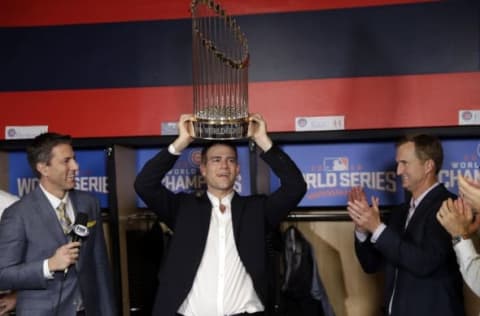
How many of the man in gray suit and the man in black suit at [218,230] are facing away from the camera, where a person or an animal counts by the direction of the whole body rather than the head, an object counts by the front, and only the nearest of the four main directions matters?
0

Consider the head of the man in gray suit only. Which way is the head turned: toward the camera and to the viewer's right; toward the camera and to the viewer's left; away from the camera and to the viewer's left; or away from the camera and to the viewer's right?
toward the camera and to the viewer's right

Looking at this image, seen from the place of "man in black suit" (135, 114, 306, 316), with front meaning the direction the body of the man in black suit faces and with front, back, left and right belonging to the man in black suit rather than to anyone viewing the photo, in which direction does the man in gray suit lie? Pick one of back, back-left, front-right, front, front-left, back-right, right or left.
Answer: right

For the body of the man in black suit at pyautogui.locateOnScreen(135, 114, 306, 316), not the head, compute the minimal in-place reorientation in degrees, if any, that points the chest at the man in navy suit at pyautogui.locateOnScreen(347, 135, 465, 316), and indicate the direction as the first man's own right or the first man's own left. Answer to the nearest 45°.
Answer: approximately 90° to the first man's own left

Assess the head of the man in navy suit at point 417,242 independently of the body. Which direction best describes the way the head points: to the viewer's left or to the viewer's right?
to the viewer's left

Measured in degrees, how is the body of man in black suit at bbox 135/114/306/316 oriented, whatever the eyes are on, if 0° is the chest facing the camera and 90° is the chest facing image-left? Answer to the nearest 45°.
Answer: approximately 0°

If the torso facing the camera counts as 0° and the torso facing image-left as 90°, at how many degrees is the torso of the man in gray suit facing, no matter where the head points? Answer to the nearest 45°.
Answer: approximately 315°

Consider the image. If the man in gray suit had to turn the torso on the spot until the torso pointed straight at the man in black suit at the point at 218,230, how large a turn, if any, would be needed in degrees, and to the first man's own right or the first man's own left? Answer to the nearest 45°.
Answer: approximately 45° to the first man's own left

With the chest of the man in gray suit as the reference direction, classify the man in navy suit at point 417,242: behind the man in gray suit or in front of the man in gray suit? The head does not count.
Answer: in front
